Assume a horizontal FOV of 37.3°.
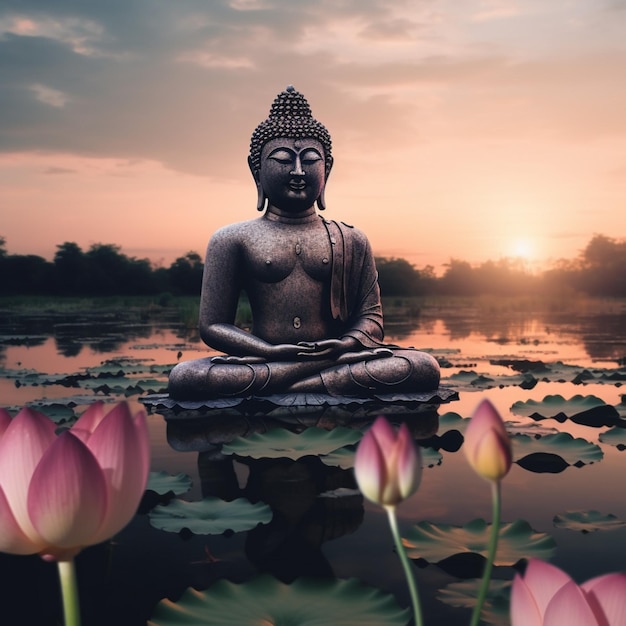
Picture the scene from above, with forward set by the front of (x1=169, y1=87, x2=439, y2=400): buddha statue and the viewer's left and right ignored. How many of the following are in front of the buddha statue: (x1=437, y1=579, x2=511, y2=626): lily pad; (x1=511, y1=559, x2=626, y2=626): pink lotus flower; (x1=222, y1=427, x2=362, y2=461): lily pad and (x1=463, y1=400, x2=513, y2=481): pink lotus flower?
4

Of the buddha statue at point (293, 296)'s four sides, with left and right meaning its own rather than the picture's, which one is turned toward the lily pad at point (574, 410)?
left

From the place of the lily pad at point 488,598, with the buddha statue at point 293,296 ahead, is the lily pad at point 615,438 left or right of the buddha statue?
right

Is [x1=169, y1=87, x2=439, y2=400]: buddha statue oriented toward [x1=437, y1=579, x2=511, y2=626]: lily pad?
yes

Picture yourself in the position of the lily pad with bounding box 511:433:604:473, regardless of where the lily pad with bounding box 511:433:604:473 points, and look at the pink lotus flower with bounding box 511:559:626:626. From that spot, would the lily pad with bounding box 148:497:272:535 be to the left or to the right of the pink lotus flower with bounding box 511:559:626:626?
right

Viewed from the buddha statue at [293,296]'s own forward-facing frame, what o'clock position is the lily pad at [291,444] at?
The lily pad is roughly at 12 o'clock from the buddha statue.

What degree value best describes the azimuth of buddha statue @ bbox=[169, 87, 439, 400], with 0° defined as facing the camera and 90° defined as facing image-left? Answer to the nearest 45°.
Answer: approximately 0°
